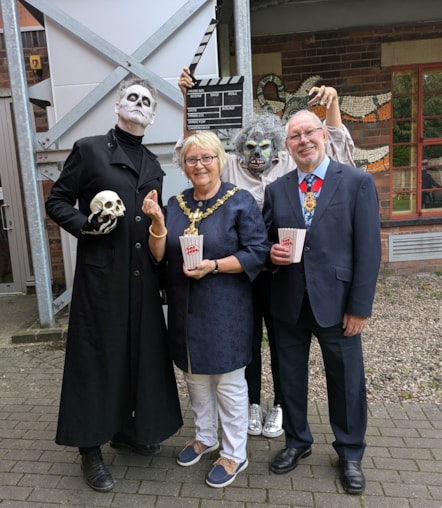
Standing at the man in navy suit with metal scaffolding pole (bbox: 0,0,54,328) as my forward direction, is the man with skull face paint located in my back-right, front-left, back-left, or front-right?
front-left

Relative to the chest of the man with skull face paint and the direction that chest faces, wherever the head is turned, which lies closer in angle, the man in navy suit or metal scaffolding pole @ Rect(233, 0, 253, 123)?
the man in navy suit

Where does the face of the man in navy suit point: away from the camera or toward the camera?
toward the camera

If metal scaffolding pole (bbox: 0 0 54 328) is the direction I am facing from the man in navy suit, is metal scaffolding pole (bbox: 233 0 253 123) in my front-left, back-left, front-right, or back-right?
front-right

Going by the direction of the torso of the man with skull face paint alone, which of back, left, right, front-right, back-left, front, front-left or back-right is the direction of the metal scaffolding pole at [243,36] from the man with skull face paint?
left

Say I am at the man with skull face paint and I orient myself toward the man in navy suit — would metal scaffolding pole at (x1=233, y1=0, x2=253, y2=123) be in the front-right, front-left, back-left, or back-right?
front-left

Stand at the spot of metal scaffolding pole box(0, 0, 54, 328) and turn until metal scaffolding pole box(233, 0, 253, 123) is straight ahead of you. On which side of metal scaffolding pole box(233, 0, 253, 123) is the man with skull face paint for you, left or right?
right

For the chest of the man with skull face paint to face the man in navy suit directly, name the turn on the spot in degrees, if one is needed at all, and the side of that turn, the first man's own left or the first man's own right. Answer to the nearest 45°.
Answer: approximately 45° to the first man's own left

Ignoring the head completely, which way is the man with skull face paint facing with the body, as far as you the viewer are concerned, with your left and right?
facing the viewer and to the right of the viewer

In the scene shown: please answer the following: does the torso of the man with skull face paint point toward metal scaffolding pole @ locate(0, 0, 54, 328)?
no

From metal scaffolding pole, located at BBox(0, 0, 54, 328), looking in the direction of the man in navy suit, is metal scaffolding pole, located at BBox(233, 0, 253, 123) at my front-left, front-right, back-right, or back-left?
front-left
